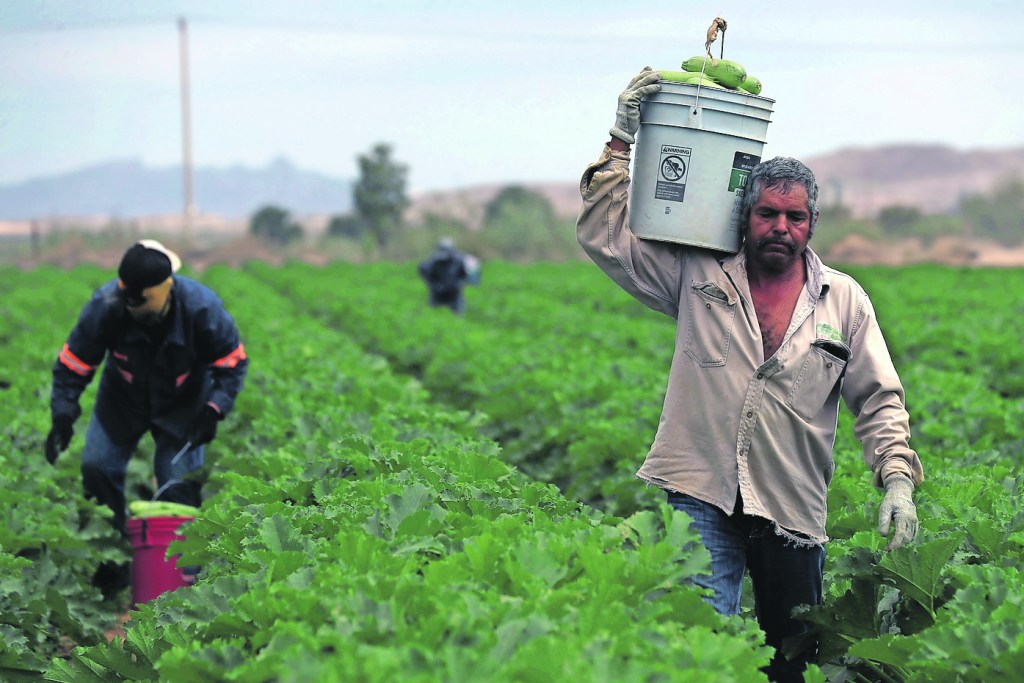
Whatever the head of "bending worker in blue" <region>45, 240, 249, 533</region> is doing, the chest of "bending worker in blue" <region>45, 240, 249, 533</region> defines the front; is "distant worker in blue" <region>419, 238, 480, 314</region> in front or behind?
behind

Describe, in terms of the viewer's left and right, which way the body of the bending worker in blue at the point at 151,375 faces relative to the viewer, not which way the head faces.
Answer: facing the viewer
